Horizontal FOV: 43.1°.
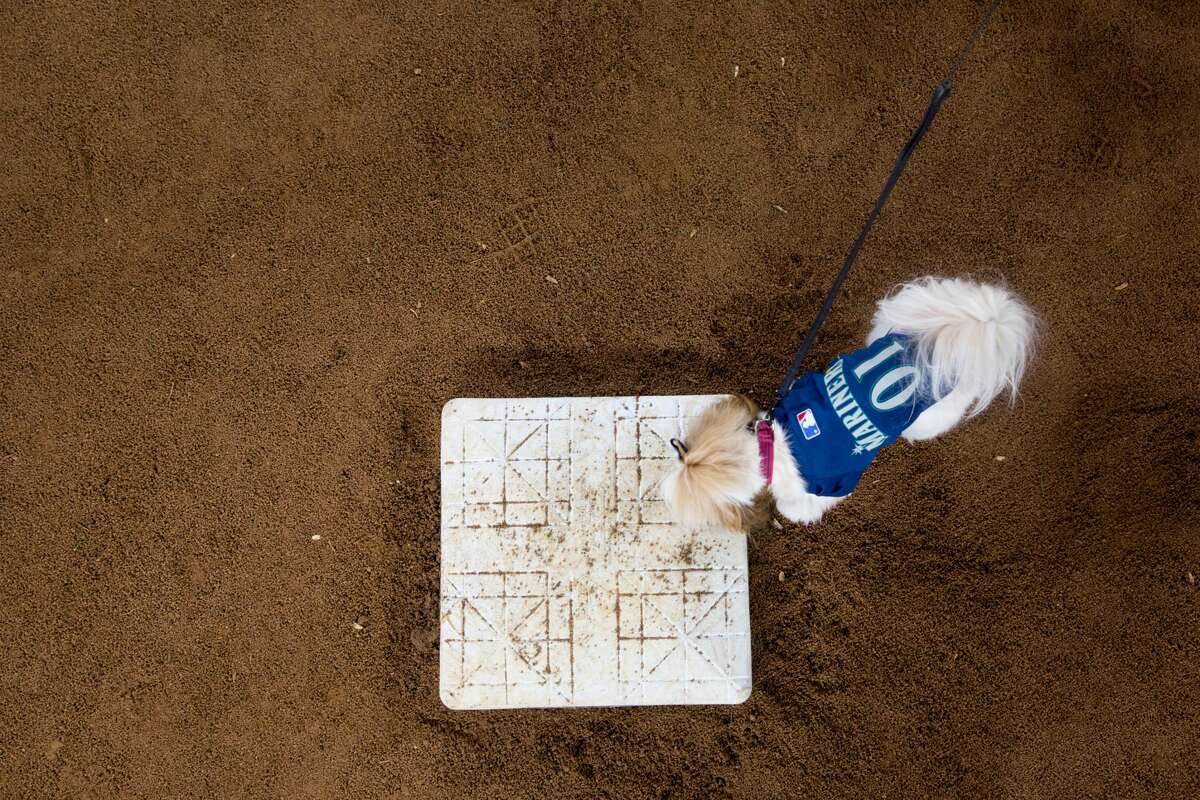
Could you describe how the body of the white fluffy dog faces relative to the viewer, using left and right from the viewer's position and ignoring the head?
facing the viewer and to the left of the viewer
